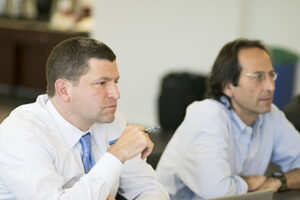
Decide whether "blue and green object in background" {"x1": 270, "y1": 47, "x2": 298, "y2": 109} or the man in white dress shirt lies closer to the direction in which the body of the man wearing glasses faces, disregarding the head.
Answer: the man in white dress shirt

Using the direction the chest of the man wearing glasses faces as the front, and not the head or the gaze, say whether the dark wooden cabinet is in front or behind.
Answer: behind

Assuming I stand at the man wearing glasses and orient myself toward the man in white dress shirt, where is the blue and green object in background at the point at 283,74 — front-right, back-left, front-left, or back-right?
back-right

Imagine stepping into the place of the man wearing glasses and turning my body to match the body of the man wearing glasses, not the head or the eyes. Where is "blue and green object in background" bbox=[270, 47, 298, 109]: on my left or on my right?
on my left
